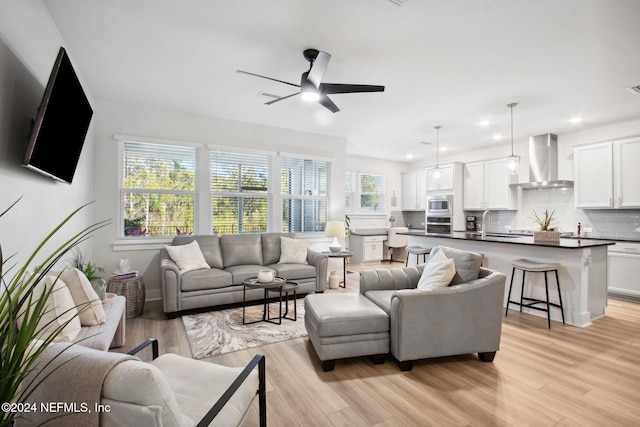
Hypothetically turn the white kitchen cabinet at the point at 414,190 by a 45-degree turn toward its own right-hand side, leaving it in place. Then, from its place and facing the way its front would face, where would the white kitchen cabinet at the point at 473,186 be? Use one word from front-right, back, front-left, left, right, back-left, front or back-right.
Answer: back-left

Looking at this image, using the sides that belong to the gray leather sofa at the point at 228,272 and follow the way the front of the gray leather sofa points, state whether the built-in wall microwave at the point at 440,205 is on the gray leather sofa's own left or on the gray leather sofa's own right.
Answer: on the gray leather sofa's own left

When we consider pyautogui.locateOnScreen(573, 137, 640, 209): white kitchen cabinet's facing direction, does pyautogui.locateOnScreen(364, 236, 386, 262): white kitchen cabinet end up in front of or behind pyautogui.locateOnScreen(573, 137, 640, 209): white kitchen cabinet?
in front

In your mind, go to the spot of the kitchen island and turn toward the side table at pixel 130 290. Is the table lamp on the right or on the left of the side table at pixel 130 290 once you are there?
right

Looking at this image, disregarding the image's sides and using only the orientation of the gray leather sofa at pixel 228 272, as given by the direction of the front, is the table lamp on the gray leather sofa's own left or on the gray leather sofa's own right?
on the gray leather sofa's own left

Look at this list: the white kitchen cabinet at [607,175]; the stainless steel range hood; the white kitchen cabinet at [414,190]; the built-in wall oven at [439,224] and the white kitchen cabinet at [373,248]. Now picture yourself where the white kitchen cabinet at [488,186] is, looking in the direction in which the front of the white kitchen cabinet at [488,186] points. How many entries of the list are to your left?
2

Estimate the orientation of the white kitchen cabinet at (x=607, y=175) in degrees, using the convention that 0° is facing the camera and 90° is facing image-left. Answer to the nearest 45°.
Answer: approximately 45°

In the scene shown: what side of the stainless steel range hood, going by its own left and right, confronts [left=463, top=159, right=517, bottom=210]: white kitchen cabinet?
right

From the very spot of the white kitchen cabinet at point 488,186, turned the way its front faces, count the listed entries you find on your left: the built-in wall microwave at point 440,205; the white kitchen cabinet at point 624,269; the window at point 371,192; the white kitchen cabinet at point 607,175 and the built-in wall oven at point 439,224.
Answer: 2

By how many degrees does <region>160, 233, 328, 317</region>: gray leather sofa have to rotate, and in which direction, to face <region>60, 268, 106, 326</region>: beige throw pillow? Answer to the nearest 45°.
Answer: approximately 90° to its right

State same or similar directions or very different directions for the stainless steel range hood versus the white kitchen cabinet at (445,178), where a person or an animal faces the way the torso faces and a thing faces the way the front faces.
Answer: same or similar directions

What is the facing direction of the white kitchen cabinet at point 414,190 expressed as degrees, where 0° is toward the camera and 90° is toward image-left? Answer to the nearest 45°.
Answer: approximately 45°

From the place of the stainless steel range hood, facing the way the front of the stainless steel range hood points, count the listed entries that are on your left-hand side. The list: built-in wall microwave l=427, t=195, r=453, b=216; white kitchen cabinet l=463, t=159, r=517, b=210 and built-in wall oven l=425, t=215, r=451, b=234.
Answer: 0

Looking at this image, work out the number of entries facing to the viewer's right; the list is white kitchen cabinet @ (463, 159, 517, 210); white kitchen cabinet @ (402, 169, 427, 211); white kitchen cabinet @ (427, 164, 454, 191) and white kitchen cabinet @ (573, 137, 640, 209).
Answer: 0

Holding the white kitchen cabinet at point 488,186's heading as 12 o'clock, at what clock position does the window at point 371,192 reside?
The window is roughly at 2 o'clock from the white kitchen cabinet.

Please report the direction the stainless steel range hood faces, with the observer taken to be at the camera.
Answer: facing the viewer and to the left of the viewer

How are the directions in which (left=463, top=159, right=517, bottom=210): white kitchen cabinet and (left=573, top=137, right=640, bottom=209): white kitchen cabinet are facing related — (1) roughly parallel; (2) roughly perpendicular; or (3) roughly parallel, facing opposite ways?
roughly parallel
